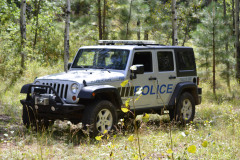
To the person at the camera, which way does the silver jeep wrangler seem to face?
facing the viewer and to the left of the viewer

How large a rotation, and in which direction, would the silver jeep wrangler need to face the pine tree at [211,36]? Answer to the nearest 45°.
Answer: approximately 180°
